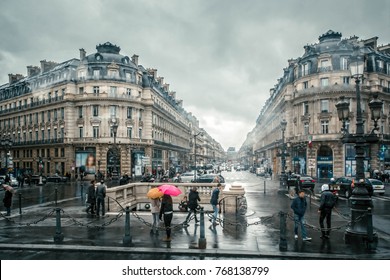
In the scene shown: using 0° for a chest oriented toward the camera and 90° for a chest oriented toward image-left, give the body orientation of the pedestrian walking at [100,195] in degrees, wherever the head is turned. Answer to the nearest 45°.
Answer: approximately 180°

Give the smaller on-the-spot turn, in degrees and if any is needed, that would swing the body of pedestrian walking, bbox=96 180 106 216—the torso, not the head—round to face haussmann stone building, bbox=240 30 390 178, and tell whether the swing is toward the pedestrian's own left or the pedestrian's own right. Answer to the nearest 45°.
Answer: approximately 45° to the pedestrian's own right

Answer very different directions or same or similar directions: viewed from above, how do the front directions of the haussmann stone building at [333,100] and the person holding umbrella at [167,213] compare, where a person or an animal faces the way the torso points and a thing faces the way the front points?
very different directions

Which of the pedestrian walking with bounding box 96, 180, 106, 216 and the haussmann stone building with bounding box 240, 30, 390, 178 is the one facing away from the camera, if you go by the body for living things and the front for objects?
the pedestrian walking

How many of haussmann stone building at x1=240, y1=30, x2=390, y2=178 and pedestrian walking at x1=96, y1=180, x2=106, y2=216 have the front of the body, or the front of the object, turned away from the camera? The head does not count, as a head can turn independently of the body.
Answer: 1

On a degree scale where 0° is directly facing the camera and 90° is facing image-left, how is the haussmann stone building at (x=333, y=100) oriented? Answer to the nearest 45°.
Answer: approximately 0°

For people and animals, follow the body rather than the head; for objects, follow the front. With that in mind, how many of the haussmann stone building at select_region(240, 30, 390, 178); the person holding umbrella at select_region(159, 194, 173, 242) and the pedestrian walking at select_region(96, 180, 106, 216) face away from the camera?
2

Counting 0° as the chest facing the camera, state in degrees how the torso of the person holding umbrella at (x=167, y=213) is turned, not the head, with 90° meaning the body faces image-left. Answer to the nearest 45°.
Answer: approximately 180°
